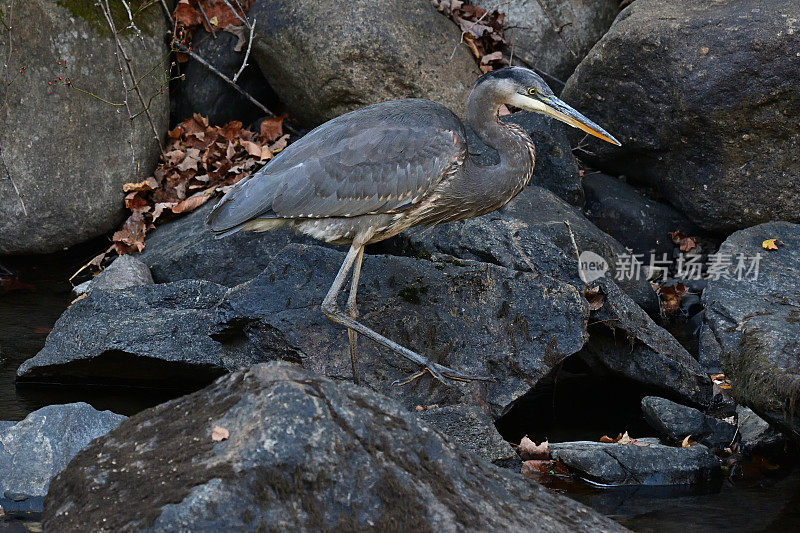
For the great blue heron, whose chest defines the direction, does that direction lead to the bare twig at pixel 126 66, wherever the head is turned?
no

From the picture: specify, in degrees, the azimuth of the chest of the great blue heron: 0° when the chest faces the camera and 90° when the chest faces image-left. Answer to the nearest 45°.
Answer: approximately 270°

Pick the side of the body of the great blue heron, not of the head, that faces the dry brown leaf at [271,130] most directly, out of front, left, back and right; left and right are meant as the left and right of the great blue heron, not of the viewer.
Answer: left

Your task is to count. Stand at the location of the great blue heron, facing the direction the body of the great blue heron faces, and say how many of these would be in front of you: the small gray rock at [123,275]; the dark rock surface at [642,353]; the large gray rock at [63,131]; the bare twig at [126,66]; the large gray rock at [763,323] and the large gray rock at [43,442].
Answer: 2

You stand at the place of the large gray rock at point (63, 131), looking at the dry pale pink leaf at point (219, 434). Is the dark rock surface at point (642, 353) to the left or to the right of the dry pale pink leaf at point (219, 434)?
left

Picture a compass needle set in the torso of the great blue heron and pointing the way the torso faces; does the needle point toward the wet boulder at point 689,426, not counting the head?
yes

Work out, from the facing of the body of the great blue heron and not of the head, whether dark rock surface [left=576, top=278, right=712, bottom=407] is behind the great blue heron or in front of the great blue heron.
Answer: in front

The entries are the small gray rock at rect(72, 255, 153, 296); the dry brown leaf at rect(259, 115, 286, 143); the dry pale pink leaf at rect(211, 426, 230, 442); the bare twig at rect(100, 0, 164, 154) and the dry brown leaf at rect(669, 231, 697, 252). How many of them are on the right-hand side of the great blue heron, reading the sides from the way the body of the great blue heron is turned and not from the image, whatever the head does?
1

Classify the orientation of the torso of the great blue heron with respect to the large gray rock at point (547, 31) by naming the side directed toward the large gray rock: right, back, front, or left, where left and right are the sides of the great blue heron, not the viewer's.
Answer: left

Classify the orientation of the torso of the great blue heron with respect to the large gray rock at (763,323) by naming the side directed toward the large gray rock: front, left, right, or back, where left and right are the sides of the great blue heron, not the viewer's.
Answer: front

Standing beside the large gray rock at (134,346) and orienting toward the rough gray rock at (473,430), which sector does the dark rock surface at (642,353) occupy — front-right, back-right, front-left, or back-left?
front-left

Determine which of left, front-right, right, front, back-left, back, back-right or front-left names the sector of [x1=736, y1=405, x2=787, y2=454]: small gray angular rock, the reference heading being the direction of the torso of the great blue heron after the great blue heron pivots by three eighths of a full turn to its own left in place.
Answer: back-right
